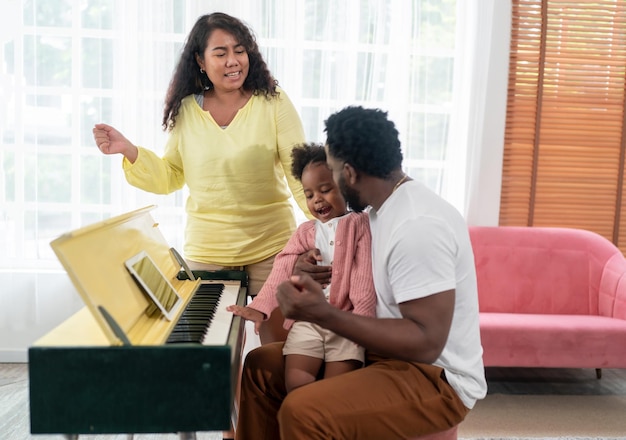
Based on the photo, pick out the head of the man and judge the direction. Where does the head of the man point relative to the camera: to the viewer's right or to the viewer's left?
to the viewer's left

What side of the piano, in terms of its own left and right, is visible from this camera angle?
right

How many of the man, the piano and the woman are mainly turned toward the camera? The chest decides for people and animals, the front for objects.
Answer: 1

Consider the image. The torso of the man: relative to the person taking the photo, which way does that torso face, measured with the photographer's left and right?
facing to the left of the viewer

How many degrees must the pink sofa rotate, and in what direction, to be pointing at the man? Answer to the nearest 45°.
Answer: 0° — it already faces them

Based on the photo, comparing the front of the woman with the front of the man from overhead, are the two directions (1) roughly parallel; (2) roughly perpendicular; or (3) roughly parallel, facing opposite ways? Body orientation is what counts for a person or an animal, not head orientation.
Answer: roughly perpendicular

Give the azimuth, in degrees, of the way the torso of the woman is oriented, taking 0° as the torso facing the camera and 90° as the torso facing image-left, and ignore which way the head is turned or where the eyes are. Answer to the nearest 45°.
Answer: approximately 0°

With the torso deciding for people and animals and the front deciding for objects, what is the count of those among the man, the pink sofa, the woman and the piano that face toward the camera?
2
